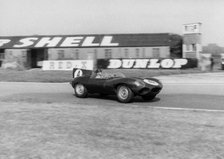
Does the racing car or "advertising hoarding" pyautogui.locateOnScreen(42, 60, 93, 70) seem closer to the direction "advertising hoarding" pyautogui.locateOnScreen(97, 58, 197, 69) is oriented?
the racing car

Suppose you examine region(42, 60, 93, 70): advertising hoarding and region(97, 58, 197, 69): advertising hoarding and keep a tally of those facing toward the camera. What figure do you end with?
2

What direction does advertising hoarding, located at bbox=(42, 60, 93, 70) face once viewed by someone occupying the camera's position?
facing the viewer

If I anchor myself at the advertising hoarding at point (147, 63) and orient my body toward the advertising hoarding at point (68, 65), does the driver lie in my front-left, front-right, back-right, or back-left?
front-left

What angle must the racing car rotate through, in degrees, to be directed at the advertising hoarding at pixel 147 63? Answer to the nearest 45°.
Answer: approximately 135° to its left

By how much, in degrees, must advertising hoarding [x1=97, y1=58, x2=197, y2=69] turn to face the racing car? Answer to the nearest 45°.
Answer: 0° — it already faces it

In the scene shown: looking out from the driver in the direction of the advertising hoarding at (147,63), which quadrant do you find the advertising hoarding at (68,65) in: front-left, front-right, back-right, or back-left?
front-left

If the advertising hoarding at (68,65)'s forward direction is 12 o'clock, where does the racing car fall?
The racing car is roughly at 12 o'clock from the advertising hoarding.

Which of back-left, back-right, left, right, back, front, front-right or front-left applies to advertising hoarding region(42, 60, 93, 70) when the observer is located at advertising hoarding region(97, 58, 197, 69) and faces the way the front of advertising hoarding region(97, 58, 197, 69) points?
right

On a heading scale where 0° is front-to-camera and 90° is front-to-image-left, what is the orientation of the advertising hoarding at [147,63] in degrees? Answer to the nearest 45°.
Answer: approximately 0°

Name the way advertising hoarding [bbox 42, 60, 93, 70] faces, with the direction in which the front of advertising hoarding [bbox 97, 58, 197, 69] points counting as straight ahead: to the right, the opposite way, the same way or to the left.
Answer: the same way

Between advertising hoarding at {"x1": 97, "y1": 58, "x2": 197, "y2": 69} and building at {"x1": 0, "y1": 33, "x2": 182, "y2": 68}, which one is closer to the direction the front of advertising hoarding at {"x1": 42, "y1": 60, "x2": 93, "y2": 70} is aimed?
the advertising hoarding

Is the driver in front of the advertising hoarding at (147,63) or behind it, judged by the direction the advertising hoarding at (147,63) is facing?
in front

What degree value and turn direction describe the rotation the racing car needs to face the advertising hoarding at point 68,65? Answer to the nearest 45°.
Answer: approximately 135° to its left

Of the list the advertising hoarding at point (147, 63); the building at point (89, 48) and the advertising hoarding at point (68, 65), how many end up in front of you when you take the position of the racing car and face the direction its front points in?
0

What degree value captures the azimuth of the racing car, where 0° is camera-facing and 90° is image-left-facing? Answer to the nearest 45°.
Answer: approximately 315°

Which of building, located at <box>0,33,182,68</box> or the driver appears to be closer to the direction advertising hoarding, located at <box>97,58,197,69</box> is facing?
the driver

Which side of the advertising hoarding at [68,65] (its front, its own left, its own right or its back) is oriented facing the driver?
front
